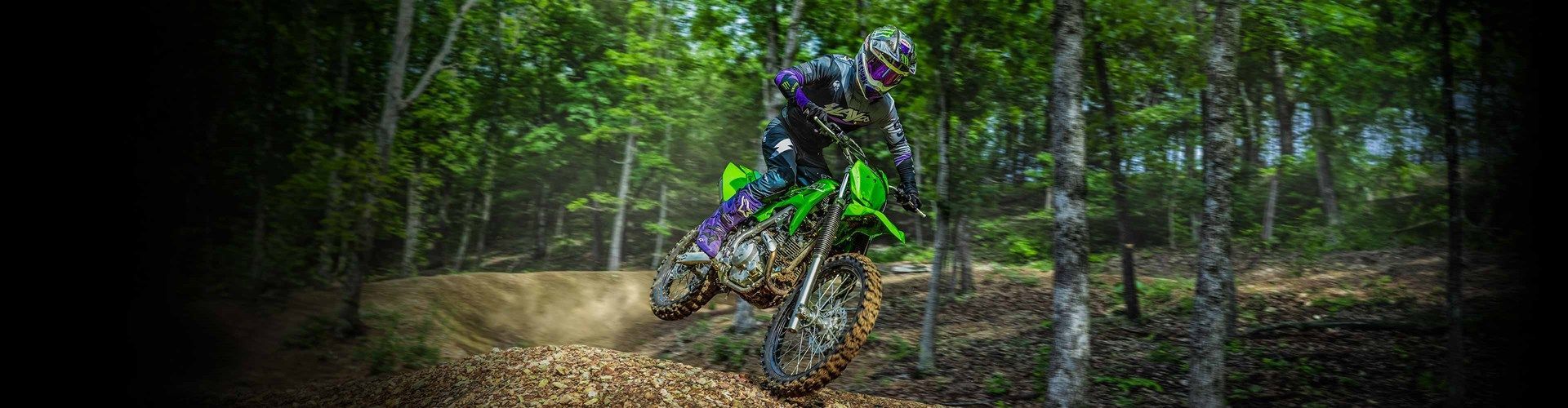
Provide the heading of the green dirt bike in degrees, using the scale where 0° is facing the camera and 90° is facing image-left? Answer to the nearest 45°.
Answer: approximately 315°

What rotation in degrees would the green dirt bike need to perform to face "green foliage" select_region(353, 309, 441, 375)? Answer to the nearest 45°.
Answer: approximately 180°

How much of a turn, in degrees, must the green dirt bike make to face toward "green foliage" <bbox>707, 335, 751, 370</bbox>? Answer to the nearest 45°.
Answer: approximately 135° to its left

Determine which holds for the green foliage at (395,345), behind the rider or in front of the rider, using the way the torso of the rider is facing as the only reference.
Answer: behind

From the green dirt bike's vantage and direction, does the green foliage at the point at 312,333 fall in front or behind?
behind
